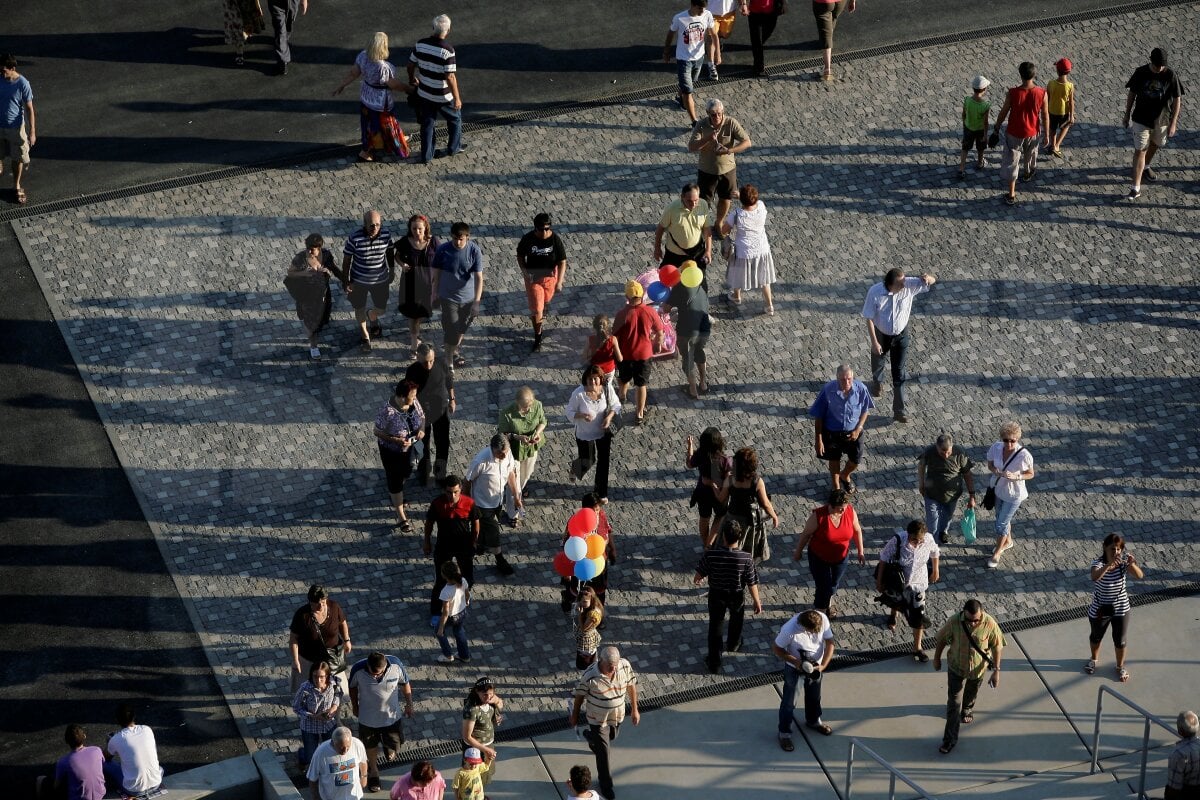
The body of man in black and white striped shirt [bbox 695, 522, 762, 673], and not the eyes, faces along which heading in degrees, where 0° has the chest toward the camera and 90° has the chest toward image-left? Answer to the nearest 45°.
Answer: approximately 180°

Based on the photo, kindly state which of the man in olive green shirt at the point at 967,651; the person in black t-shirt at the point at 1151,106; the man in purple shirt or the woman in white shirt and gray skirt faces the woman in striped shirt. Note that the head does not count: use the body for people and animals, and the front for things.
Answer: the person in black t-shirt

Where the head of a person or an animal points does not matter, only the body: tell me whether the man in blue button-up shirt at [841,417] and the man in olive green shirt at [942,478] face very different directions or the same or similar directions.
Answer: same or similar directions

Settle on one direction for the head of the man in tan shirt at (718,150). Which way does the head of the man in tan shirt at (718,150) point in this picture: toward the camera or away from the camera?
toward the camera

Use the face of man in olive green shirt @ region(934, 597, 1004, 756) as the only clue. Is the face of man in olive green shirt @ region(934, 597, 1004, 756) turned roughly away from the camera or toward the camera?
toward the camera

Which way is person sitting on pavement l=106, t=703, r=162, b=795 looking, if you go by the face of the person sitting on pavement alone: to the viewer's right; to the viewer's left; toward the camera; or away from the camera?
away from the camera

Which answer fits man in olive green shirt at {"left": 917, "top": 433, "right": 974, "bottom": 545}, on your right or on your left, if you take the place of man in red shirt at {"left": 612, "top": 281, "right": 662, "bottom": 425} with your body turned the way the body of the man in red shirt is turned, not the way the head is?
on your right

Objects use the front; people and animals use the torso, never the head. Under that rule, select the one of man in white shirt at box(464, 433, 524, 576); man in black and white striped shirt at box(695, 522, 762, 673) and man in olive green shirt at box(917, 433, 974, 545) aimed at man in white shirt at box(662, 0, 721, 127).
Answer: the man in black and white striped shirt

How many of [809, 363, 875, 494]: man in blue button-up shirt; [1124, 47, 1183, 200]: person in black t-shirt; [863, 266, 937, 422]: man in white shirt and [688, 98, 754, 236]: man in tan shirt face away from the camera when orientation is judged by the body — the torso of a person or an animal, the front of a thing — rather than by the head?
0

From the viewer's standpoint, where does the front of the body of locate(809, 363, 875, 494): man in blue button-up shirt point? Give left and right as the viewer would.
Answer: facing the viewer

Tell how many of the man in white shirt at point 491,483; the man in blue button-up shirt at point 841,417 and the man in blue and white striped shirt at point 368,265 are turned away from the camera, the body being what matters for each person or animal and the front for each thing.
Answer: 0

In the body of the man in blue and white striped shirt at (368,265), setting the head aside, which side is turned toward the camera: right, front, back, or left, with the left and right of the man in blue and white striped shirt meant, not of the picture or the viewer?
front

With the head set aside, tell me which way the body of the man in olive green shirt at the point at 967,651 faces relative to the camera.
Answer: toward the camera

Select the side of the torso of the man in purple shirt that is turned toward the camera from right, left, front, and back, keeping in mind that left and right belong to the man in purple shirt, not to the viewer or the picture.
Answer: back

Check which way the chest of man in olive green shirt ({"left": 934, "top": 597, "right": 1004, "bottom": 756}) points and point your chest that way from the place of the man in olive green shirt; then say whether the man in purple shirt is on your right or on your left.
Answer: on your right

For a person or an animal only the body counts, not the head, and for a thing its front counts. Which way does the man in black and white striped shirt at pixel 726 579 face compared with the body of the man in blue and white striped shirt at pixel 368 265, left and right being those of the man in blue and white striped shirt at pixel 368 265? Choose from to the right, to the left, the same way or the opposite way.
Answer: the opposite way
